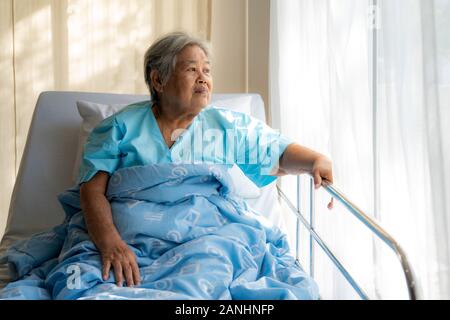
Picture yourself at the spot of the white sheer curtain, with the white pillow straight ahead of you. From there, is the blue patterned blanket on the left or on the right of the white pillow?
left

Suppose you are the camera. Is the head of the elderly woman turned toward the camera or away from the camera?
toward the camera

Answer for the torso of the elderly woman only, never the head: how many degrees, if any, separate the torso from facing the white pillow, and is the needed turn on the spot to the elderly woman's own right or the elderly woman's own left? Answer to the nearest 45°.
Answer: approximately 135° to the elderly woman's own right

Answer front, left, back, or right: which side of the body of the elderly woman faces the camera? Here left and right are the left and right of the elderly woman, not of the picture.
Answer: front

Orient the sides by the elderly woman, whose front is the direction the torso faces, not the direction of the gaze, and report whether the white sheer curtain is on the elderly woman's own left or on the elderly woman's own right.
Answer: on the elderly woman's own left

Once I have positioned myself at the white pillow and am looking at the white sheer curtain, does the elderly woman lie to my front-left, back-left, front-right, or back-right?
front-right
